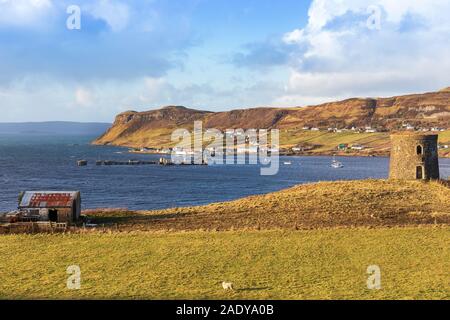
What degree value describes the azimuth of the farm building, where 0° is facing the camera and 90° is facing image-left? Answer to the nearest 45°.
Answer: approximately 0°
